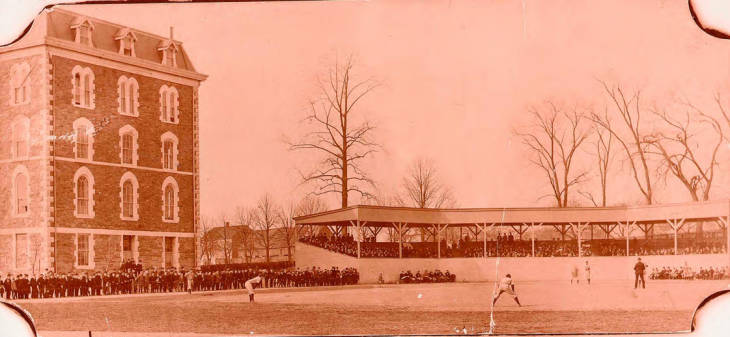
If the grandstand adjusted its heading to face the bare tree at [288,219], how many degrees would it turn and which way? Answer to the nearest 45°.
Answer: approximately 90° to its right

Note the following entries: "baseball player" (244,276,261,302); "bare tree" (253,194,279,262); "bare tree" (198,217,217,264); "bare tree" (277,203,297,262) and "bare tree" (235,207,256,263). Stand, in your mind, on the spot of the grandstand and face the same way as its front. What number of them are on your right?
5

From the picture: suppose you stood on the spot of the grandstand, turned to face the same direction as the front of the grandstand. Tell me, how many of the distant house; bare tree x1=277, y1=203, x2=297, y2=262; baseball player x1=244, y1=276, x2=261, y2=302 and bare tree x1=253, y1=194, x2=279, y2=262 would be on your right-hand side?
4

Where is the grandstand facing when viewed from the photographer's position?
facing the viewer

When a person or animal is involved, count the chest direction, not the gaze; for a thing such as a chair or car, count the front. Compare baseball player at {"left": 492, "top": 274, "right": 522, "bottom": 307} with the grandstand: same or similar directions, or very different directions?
very different directions

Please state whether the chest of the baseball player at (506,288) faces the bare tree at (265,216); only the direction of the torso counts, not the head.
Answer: no

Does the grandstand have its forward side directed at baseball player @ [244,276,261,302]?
no

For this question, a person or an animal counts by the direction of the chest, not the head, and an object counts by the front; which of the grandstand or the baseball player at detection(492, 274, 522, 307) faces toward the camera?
the grandstand
